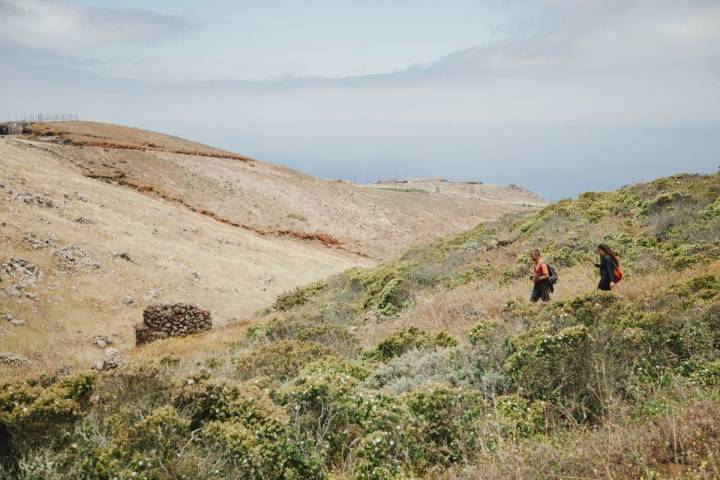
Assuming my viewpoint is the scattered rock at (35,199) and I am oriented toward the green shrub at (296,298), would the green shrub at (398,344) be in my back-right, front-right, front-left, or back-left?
front-right

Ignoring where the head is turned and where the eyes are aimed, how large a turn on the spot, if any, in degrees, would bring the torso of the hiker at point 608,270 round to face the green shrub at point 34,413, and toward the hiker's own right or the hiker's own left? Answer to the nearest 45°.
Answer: approximately 45° to the hiker's own left

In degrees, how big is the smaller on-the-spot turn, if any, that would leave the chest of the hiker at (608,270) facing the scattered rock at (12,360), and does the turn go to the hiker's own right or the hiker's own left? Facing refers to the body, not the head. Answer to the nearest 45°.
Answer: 0° — they already face it

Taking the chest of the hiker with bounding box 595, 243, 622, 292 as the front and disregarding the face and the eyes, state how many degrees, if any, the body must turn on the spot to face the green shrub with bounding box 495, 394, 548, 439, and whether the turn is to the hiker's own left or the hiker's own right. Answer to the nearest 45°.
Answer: approximately 90° to the hiker's own left

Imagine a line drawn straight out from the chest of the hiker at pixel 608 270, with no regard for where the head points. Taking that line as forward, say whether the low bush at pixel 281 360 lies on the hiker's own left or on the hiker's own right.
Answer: on the hiker's own left

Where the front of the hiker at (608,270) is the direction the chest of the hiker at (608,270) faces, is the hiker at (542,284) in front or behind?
in front

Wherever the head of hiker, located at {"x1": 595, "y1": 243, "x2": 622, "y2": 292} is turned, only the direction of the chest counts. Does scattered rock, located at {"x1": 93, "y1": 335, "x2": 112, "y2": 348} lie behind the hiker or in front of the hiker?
in front

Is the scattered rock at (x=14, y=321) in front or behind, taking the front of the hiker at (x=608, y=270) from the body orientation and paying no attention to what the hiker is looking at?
in front

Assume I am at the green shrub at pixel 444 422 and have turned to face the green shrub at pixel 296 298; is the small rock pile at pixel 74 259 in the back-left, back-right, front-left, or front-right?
front-left

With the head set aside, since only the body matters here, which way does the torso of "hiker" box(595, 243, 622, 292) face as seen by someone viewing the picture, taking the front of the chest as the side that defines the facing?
to the viewer's left
